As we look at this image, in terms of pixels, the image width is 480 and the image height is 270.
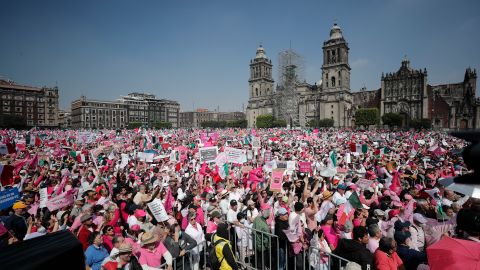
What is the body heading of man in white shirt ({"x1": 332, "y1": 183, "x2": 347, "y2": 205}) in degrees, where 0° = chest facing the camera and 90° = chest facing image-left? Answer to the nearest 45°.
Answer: approximately 315°

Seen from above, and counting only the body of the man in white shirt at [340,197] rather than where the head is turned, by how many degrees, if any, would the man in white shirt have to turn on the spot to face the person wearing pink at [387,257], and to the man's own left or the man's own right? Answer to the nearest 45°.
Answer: approximately 45° to the man's own right

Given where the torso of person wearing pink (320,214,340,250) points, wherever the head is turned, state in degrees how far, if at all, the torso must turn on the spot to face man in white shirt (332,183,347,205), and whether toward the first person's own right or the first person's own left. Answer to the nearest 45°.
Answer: approximately 135° to the first person's own left

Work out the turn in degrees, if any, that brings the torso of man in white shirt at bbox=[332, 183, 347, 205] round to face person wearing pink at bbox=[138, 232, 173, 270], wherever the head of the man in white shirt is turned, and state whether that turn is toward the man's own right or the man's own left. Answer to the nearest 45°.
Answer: approximately 90° to the man's own right

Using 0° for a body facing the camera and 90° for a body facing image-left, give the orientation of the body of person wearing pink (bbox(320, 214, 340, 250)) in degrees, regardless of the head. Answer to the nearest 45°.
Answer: approximately 315°

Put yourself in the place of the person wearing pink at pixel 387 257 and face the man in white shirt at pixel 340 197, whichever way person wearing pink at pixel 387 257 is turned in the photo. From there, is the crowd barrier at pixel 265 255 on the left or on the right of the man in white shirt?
left

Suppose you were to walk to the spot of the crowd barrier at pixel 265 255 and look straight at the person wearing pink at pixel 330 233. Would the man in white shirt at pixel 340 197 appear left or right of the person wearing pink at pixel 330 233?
left

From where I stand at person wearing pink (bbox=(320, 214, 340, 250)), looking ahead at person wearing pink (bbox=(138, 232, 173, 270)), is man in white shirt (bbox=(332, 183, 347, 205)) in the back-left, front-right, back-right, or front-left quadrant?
back-right
